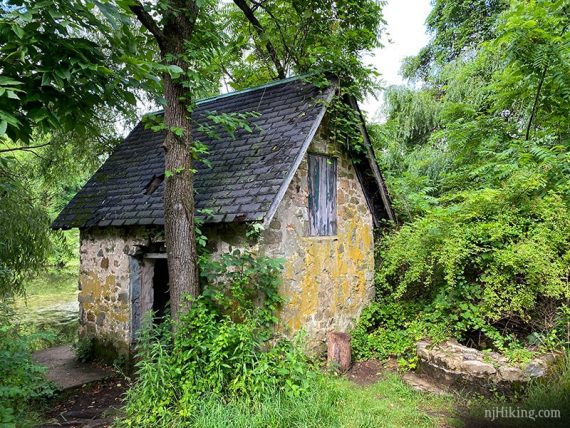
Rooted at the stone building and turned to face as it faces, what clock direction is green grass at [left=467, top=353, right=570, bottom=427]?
The green grass is roughly at 9 o'clock from the stone building.

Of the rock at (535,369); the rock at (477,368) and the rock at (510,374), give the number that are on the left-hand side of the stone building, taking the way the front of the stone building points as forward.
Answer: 3

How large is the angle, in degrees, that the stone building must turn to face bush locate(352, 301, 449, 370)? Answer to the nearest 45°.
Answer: approximately 135° to its left

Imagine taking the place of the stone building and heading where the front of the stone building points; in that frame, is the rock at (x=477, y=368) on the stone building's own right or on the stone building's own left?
on the stone building's own left

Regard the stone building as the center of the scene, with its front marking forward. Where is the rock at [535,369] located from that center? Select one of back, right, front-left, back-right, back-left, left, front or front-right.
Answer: left

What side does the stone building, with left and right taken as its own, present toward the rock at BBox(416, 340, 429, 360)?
left

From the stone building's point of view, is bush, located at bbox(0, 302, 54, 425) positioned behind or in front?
in front

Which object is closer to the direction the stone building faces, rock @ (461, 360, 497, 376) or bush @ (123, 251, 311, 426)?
the bush

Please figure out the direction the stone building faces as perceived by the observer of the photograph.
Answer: facing the viewer and to the left of the viewer

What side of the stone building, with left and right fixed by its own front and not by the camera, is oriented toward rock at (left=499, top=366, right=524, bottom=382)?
left

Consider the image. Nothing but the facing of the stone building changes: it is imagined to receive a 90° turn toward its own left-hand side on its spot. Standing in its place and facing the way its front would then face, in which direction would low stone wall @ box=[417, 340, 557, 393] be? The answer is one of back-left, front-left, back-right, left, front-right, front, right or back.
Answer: front

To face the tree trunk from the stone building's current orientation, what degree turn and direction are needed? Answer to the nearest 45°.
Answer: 0° — it already faces it
